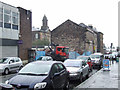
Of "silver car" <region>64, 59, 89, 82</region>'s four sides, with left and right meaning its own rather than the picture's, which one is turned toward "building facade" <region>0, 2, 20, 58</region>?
right

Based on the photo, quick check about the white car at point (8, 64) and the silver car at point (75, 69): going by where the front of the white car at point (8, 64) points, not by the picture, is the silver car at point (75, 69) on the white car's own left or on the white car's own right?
on the white car's own left

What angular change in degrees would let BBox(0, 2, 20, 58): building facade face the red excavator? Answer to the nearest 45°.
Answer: approximately 90° to its left

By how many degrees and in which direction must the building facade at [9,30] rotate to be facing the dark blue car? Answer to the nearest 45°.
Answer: approximately 45° to its right

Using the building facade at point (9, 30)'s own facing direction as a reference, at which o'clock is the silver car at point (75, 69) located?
The silver car is roughly at 1 o'clock from the building facade.

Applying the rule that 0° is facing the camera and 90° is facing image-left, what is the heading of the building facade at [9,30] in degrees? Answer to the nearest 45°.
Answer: approximately 315°

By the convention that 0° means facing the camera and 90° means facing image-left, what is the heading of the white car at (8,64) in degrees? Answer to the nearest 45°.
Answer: approximately 45°

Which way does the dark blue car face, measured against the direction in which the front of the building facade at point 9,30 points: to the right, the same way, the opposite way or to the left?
to the right

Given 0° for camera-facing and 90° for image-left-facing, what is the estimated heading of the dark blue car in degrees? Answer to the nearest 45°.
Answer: approximately 45°
